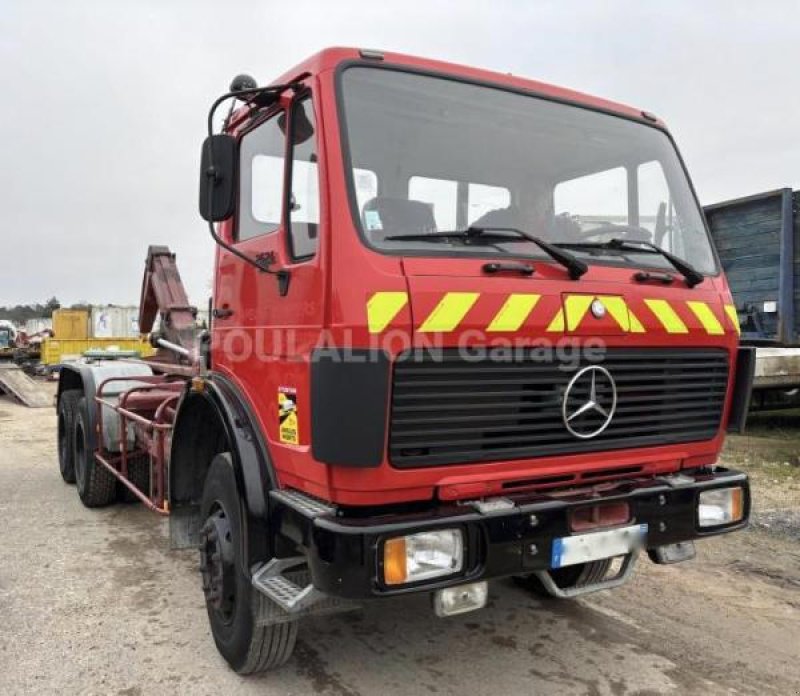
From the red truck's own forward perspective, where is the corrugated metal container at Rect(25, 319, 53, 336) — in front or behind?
behind

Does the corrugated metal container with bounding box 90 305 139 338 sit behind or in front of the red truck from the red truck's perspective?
behind

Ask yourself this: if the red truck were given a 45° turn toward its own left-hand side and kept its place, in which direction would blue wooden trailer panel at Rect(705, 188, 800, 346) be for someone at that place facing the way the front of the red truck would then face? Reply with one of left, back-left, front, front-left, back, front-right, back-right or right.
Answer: front-left

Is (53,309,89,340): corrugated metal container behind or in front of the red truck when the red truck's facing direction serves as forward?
behind

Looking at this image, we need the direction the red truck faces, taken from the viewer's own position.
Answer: facing the viewer and to the right of the viewer
